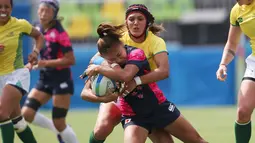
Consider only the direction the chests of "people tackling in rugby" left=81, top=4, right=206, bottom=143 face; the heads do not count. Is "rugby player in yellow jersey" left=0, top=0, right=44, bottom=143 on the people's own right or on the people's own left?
on the people's own right

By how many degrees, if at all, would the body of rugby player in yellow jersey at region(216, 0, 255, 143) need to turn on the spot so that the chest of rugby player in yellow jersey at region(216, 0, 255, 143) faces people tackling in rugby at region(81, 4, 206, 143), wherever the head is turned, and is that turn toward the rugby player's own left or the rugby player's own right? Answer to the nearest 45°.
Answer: approximately 45° to the rugby player's own right

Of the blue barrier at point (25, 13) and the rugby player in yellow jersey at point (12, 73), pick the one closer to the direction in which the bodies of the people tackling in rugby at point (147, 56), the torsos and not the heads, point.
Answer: the rugby player in yellow jersey

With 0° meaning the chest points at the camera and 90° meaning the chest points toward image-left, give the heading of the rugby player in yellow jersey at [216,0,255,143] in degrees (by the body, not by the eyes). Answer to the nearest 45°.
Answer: approximately 0°

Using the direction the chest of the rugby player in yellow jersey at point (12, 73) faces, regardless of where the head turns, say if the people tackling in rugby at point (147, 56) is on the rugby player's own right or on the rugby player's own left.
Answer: on the rugby player's own left

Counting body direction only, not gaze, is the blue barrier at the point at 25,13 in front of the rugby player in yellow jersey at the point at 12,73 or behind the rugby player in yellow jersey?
behind

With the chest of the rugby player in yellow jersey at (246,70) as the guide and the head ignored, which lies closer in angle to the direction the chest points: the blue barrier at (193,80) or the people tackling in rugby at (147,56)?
the people tackling in rugby

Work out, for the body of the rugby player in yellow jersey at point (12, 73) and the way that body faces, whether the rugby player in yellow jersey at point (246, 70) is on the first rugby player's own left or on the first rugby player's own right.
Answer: on the first rugby player's own left

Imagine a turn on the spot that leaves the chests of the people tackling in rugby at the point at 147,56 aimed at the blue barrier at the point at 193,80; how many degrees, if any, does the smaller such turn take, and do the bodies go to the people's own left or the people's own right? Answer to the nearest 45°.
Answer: approximately 135° to the people's own right
